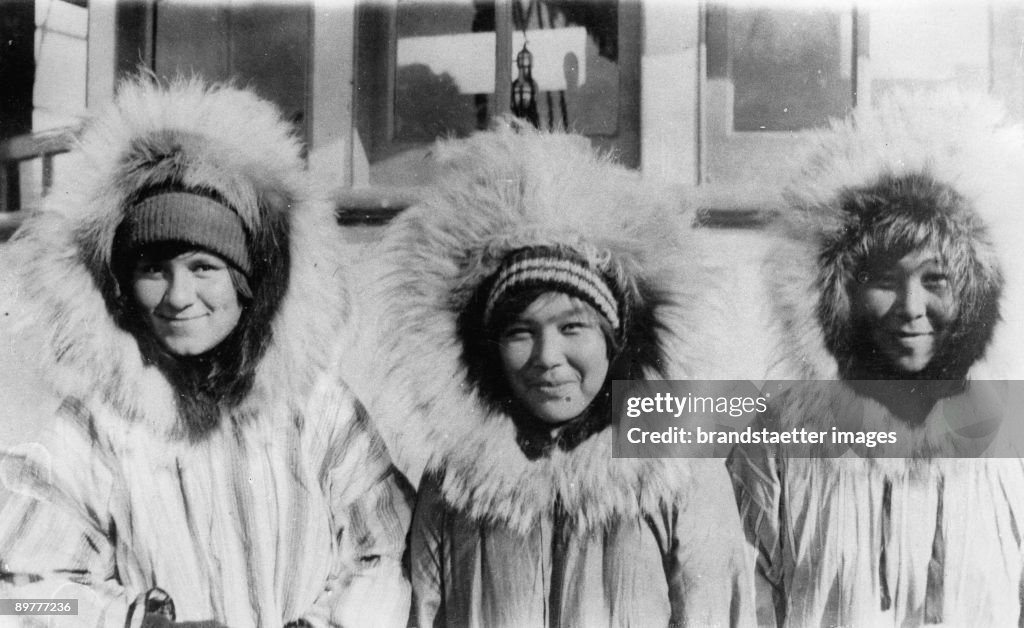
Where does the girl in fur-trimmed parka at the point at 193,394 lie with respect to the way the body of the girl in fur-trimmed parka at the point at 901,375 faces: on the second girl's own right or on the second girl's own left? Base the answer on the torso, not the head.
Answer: on the second girl's own right

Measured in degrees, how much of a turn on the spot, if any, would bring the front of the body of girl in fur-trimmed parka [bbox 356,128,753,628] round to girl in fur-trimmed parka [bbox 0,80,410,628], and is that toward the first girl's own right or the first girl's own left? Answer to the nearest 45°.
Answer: approximately 90° to the first girl's own right

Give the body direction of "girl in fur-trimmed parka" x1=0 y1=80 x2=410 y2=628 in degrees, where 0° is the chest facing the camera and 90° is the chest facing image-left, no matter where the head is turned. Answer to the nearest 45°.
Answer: approximately 0°

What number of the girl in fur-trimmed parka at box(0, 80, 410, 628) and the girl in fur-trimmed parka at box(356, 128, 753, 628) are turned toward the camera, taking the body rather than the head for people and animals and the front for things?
2

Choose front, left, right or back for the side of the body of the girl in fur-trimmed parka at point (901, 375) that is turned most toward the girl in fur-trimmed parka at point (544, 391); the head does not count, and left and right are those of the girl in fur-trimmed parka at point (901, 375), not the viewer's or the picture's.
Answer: right

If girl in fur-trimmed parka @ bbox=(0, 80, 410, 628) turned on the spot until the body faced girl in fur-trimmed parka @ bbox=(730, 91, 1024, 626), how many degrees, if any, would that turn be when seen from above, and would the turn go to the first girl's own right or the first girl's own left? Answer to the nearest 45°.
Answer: approximately 90° to the first girl's own left
